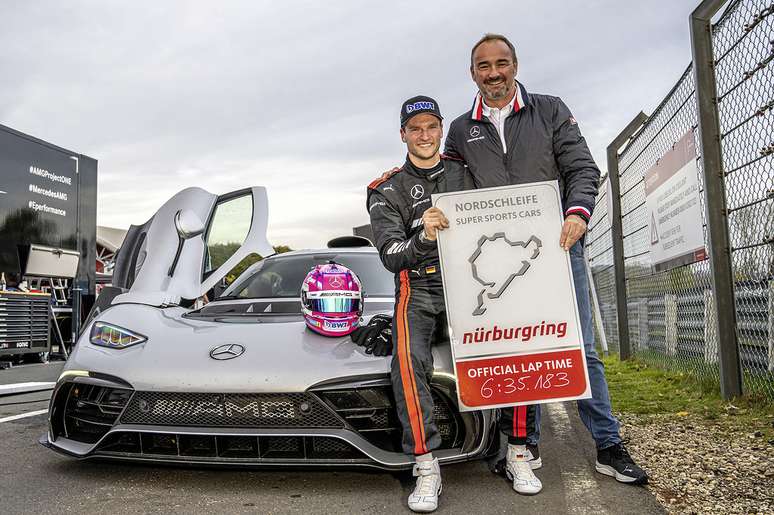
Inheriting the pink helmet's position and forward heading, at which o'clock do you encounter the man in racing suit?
The man in racing suit is roughly at 10 o'clock from the pink helmet.

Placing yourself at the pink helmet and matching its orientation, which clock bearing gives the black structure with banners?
The black structure with banners is roughly at 5 o'clock from the pink helmet.

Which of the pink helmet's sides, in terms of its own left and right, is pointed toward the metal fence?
left

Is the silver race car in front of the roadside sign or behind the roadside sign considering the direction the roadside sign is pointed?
in front

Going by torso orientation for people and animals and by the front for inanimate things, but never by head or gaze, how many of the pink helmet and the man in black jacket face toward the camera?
2

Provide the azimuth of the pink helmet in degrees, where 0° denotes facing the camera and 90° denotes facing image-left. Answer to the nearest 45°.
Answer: approximately 0°
